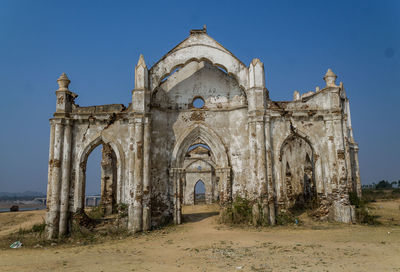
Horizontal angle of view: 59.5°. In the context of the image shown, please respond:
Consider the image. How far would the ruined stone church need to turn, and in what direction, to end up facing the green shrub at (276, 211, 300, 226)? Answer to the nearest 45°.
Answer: approximately 90° to its left

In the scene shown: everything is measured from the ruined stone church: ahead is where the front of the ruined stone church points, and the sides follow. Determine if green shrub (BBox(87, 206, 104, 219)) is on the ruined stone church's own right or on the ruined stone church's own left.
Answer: on the ruined stone church's own right

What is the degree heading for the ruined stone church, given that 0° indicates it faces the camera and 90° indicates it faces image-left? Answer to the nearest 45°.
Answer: approximately 0°
